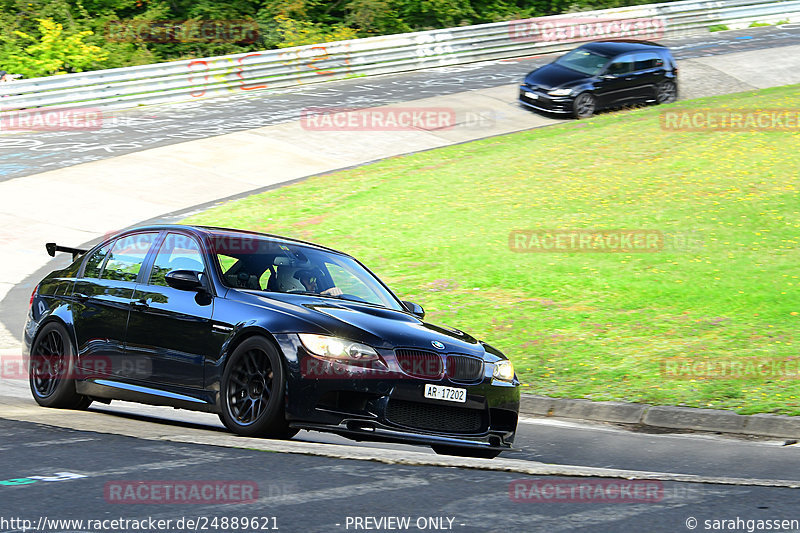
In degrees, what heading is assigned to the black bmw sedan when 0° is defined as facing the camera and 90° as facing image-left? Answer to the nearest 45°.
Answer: approximately 315°

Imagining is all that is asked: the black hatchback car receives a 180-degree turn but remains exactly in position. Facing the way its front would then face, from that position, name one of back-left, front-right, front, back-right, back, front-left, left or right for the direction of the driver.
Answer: back-right

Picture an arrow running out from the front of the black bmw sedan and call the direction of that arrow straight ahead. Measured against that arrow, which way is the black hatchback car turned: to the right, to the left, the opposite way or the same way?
to the right

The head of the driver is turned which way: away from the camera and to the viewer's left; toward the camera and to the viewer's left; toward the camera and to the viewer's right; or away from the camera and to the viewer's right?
toward the camera and to the viewer's right

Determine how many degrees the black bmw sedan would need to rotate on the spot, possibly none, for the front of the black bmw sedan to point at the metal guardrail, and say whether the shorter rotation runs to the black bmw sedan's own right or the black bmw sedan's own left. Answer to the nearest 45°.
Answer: approximately 135° to the black bmw sedan's own left

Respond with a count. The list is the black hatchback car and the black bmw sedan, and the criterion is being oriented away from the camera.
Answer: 0

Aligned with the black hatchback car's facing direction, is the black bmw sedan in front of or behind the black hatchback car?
in front

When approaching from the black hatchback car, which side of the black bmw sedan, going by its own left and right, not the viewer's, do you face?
left
